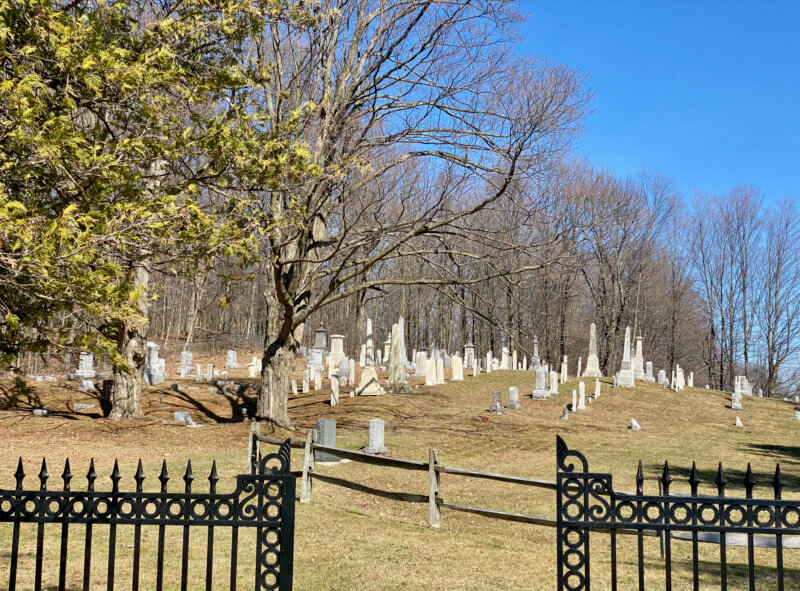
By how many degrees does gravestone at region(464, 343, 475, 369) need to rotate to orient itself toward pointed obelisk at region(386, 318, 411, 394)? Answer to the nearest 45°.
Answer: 0° — it already faces it

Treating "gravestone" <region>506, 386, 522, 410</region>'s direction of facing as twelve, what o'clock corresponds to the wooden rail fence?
The wooden rail fence is roughly at 12 o'clock from the gravestone.

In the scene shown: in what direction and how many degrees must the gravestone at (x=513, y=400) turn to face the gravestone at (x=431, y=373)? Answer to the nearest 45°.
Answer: approximately 135° to its right

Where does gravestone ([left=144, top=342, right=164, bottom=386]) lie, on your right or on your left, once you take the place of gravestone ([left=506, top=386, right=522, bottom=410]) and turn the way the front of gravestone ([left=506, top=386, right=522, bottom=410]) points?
on your right

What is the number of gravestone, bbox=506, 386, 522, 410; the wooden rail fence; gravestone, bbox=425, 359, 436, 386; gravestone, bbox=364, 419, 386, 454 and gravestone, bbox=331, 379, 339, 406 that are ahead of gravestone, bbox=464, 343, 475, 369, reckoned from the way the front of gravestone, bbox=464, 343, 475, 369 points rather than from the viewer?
5

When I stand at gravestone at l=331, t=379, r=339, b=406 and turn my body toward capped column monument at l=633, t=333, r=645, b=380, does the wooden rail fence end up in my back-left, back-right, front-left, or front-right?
back-right

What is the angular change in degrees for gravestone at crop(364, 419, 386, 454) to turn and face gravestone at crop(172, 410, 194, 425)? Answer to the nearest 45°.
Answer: approximately 135° to its right

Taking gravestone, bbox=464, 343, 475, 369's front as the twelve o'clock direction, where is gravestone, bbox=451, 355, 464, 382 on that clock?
gravestone, bbox=451, 355, 464, 382 is roughly at 12 o'clock from gravestone, bbox=464, 343, 475, 369.

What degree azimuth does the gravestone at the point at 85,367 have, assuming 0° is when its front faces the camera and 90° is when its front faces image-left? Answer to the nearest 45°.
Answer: approximately 0°
